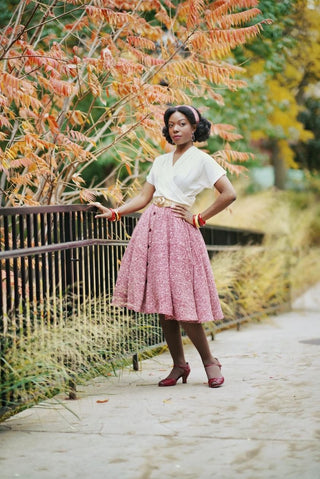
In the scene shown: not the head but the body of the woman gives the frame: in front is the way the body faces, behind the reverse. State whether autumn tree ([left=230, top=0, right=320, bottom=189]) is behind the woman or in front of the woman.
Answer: behind

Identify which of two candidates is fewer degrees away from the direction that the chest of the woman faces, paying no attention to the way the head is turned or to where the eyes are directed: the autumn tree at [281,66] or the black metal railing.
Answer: the black metal railing

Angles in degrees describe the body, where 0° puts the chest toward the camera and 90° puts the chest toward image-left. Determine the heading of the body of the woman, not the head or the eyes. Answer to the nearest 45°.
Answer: approximately 45°
